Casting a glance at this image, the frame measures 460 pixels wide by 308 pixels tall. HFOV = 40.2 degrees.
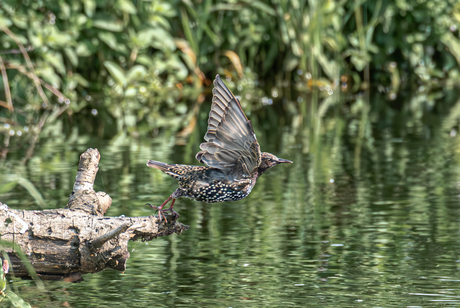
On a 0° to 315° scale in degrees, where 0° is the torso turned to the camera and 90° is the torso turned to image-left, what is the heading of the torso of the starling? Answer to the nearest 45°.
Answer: approximately 270°
